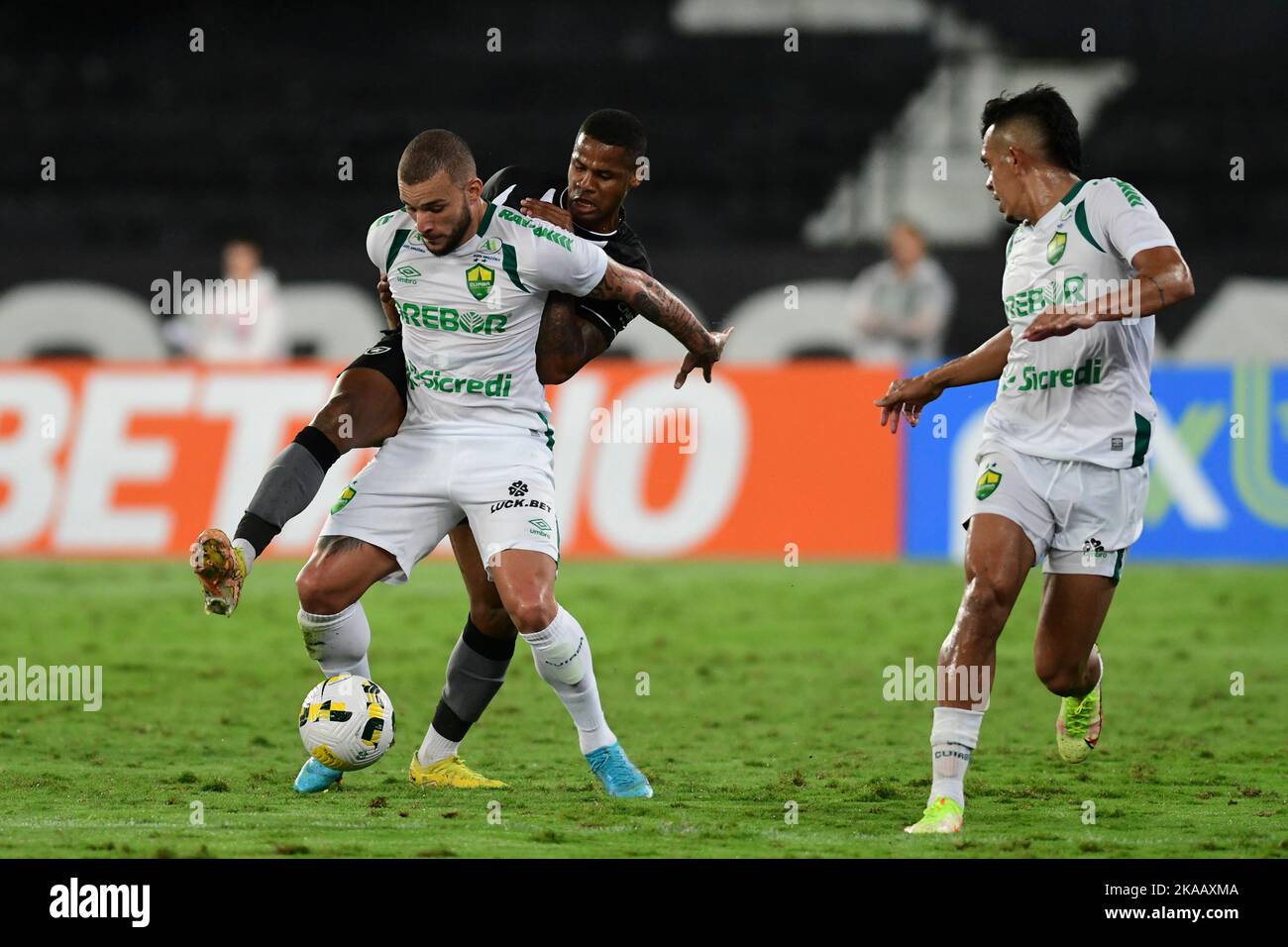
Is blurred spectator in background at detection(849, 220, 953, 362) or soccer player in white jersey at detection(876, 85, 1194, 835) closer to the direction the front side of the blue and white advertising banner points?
the soccer player in white jersey

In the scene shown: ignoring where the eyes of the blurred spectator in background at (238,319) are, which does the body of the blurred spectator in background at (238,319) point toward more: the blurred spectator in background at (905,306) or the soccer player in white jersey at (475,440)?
the soccer player in white jersey

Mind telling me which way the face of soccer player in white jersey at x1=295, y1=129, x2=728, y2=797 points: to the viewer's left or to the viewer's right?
to the viewer's left

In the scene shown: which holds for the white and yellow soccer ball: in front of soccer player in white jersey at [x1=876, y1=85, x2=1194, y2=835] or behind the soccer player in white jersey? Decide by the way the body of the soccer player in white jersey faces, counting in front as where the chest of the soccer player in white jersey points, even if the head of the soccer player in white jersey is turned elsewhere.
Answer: in front

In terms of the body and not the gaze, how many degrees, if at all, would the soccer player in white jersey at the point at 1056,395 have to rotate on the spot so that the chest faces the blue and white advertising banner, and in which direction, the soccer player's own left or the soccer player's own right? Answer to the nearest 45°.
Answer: approximately 135° to the soccer player's own right

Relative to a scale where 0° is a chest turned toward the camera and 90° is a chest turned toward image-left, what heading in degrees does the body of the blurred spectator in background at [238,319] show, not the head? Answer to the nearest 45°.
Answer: approximately 0°

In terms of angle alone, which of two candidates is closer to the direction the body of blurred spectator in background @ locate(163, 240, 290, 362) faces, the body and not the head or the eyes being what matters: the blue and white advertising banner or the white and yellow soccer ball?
the white and yellow soccer ball

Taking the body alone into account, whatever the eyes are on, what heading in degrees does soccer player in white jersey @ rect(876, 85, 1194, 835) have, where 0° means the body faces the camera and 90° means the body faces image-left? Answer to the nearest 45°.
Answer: approximately 45°

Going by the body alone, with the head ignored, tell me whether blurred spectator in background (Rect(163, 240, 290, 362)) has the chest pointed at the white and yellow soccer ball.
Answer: yes
